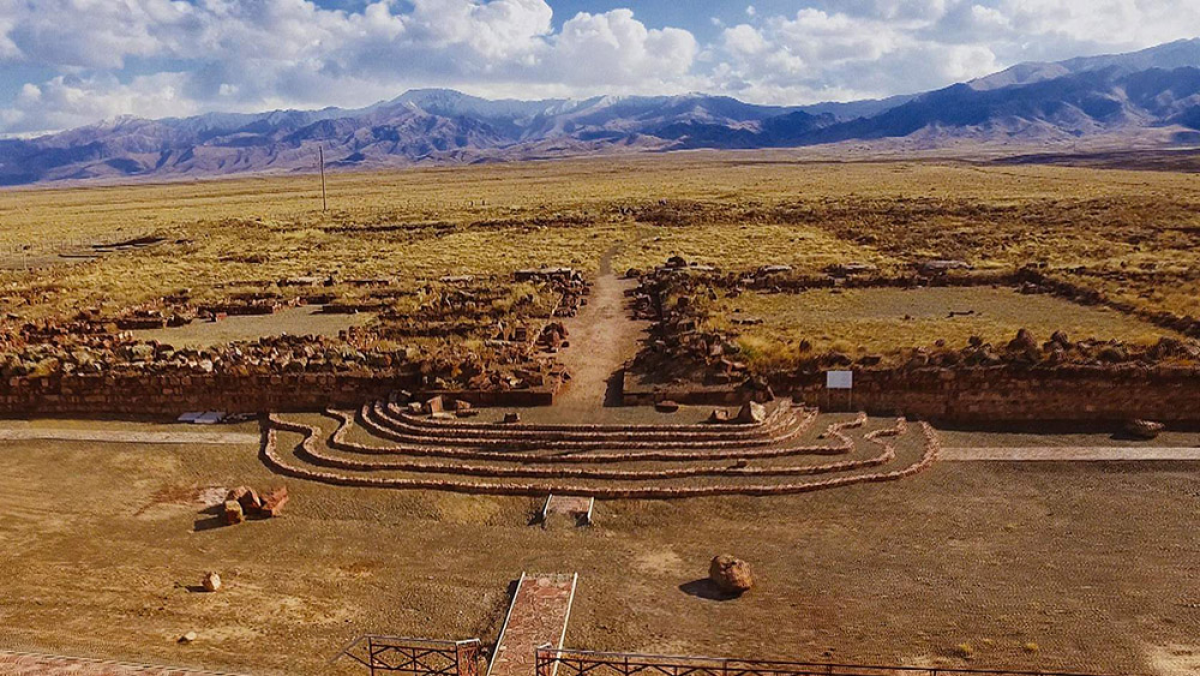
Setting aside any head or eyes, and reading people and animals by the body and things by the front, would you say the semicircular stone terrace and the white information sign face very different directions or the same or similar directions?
same or similar directions

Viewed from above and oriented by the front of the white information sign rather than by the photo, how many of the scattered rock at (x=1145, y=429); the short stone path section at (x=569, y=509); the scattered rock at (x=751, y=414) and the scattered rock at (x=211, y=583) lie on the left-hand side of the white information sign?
1

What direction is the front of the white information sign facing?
toward the camera

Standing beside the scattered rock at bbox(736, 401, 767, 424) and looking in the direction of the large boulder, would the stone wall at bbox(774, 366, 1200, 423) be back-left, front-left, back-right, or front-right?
back-left

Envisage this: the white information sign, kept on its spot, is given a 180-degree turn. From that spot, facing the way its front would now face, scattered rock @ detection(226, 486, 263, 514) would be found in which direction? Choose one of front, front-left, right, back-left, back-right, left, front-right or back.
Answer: back-left

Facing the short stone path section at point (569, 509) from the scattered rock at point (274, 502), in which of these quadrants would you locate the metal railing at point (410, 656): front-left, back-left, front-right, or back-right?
front-right

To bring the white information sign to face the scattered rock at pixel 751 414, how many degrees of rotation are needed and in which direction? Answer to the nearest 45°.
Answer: approximately 45° to its right

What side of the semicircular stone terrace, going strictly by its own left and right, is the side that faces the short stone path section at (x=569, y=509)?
front

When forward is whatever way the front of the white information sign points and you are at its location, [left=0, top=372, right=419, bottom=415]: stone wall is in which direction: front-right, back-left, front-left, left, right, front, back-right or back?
right

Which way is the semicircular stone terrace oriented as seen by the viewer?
toward the camera

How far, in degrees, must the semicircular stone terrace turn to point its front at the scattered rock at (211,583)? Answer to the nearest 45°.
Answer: approximately 45° to its right

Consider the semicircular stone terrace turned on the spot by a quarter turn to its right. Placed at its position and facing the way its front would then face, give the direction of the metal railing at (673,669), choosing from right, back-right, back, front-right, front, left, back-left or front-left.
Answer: left

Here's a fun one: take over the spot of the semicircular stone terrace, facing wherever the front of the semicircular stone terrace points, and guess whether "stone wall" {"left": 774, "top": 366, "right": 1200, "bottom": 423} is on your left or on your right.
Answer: on your left
